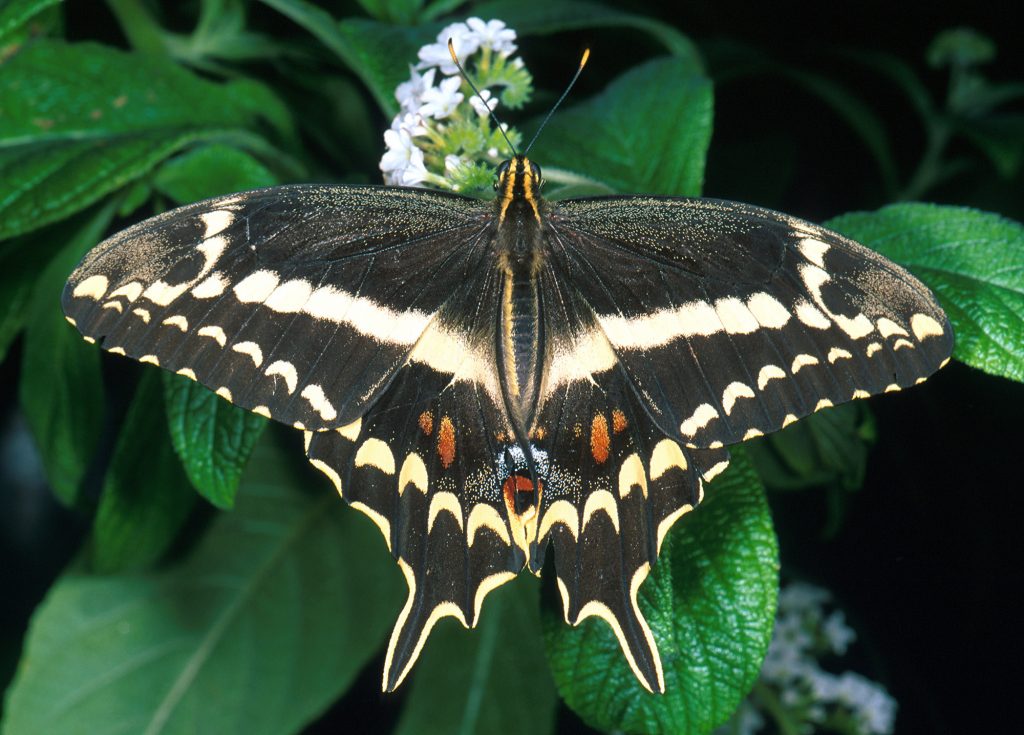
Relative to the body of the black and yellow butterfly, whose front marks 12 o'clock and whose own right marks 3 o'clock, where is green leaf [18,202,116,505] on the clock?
The green leaf is roughly at 10 o'clock from the black and yellow butterfly.

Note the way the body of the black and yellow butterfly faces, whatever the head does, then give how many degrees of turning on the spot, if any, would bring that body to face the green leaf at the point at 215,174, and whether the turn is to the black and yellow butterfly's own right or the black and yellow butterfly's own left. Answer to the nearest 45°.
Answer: approximately 90° to the black and yellow butterfly's own left

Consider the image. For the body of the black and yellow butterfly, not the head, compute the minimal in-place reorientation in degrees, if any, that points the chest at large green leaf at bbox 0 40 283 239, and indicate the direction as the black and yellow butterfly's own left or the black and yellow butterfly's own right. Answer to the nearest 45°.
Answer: approximately 90° to the black and yellow butterfly's own left

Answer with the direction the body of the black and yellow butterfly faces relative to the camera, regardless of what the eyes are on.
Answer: away from the camera
